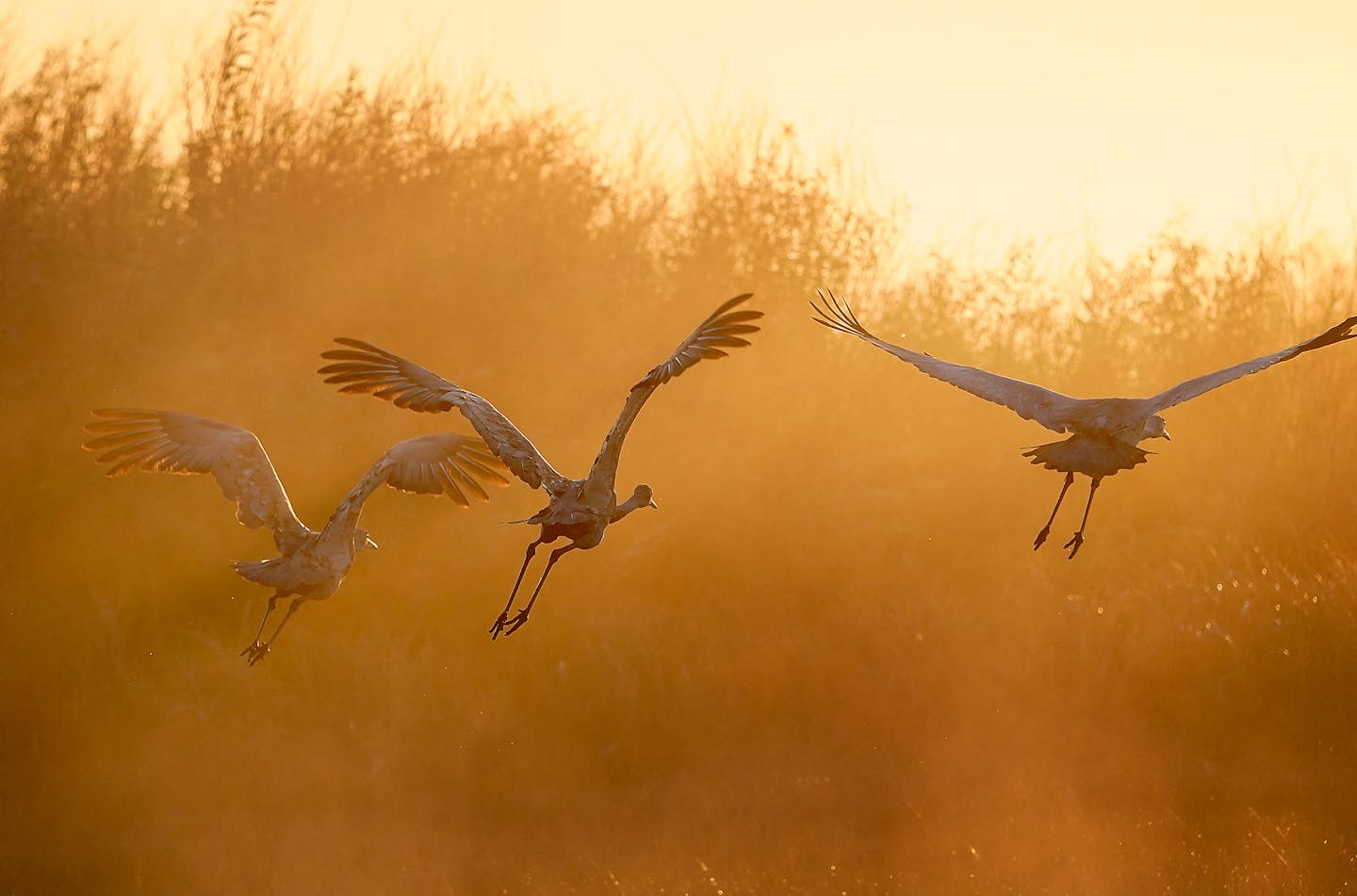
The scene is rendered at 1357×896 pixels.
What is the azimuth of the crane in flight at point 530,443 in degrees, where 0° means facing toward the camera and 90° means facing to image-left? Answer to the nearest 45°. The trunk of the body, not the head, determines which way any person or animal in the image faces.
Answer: approximately 225°

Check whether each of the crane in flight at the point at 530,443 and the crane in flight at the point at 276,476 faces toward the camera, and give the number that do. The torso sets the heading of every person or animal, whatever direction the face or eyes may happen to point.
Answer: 0

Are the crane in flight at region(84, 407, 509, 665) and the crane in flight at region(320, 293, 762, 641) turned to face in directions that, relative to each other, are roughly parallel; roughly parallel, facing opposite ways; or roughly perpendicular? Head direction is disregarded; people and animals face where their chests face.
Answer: roughly parallel

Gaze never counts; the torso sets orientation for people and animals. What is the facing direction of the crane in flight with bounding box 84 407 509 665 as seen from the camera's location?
facing away from the viewer and to the right of the viewer
